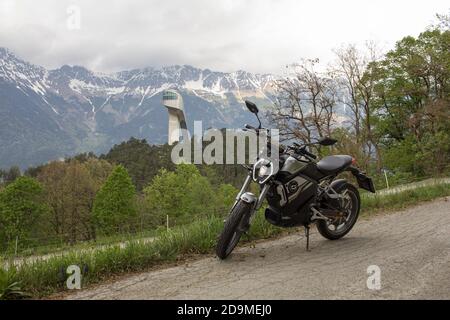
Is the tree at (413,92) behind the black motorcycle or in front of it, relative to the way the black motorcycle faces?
behind

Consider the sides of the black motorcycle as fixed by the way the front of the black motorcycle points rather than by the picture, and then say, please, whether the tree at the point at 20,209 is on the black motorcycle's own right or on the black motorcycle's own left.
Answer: on the black motorcycle's own right

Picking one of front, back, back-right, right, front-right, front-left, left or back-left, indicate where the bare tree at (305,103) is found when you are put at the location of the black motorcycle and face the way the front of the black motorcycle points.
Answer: back-right

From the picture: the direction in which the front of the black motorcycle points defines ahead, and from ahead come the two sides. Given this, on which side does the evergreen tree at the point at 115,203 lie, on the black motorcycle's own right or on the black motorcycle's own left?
on the black motorcycle's own right

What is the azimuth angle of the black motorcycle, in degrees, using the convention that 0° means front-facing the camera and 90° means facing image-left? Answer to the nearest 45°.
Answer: approximately 45°

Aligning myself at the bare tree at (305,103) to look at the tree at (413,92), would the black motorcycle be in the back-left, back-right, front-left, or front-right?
back-right
